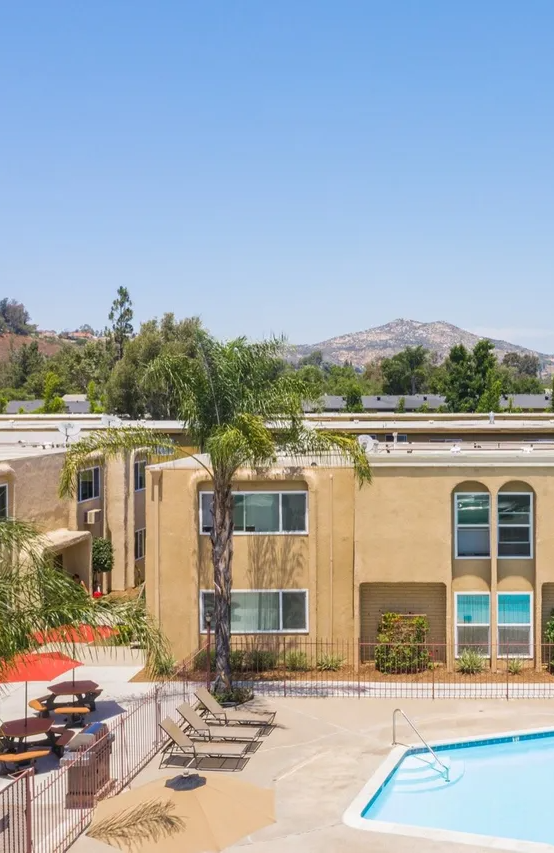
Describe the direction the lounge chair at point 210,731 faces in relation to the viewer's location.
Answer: facing to the right of the viewer

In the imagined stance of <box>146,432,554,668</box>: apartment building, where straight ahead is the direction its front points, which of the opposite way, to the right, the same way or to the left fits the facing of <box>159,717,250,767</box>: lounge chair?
to the left

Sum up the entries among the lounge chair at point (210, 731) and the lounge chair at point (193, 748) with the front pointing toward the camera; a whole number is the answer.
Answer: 0

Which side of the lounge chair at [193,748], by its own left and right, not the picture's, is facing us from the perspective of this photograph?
right

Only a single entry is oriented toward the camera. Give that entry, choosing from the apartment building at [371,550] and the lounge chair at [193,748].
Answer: the apartment building

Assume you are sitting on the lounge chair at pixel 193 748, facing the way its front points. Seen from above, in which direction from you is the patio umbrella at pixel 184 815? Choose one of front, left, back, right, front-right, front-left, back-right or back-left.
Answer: right

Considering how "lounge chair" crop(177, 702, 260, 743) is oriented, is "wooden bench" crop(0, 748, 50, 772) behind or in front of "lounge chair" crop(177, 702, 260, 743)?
behind

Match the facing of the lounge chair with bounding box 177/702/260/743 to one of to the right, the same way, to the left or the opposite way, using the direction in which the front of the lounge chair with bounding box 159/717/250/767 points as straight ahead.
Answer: the same way

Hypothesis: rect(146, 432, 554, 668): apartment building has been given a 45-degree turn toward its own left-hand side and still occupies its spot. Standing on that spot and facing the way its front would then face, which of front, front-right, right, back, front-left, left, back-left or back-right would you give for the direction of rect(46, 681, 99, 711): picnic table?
right

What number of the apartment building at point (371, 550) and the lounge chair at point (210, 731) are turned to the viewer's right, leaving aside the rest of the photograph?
1

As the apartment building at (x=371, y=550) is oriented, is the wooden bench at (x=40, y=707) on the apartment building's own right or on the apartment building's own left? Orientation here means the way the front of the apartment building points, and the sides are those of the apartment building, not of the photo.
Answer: on the apartment building's own right

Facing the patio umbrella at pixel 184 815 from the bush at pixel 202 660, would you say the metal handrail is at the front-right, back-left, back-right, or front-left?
front-left

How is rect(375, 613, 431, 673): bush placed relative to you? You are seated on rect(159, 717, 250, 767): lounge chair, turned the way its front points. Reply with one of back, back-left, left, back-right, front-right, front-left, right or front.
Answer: front-left

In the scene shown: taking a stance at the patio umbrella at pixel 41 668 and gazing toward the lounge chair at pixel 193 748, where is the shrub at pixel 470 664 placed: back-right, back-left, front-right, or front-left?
front-left

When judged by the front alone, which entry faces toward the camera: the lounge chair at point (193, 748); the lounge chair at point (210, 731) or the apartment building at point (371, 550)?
the apartment building

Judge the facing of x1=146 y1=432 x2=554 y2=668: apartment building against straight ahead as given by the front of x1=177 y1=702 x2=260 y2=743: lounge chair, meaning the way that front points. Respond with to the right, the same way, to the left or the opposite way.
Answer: to the right

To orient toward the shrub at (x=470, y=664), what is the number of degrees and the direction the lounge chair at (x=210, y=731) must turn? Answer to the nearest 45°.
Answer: approximately 45° to its left

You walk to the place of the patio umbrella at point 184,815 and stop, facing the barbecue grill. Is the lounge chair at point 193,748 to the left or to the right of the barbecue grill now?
right

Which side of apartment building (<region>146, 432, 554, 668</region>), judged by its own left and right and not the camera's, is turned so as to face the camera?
front
